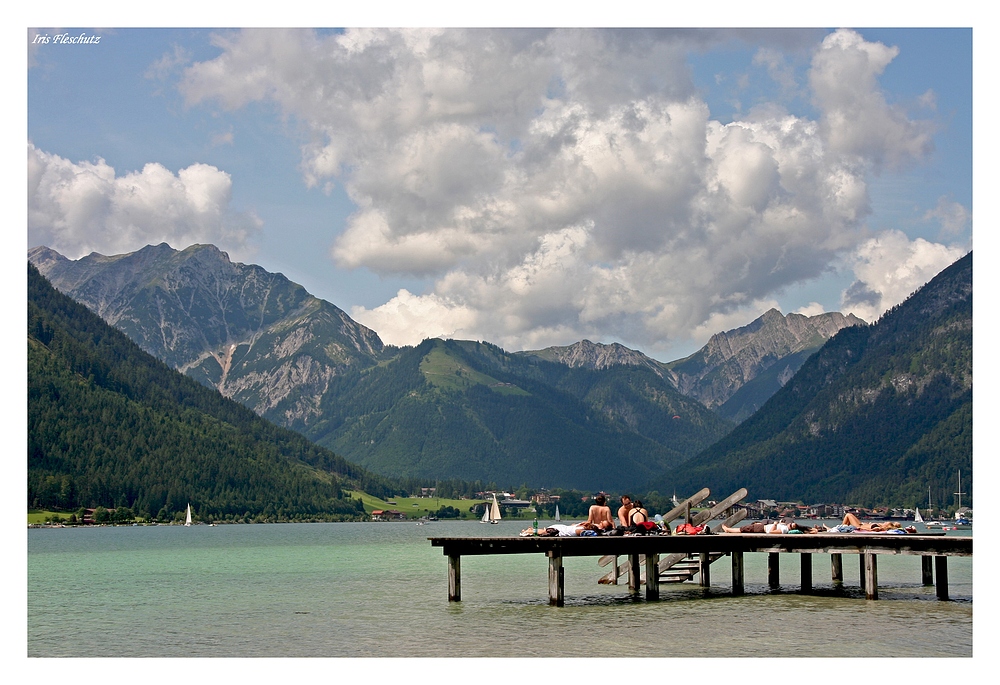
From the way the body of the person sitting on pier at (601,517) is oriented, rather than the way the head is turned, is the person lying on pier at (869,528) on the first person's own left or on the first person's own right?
on the first person's own right

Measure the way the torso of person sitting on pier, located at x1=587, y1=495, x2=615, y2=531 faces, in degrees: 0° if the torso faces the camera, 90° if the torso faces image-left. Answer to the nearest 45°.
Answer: approximately 180°
